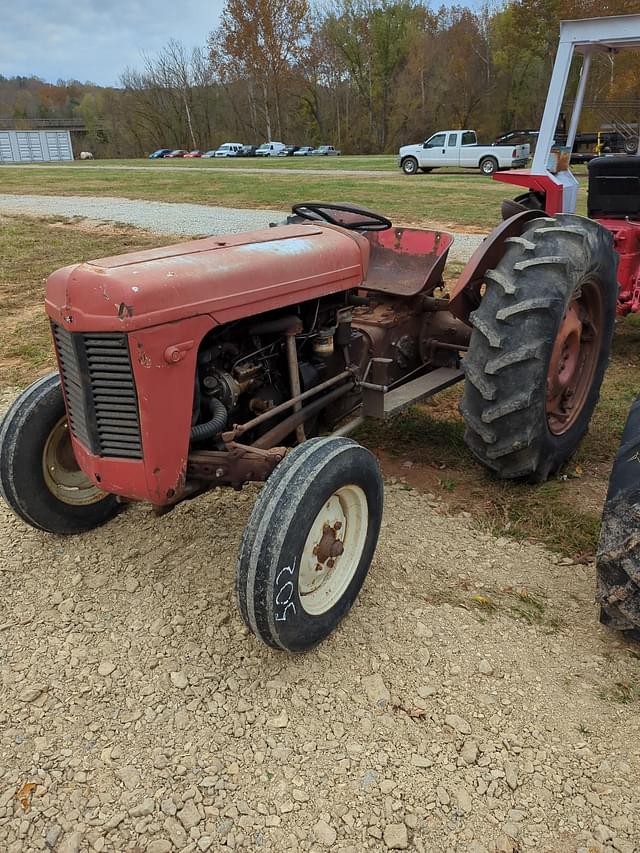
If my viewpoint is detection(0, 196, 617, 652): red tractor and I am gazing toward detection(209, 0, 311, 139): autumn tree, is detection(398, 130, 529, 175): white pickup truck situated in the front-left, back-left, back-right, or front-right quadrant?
front-right

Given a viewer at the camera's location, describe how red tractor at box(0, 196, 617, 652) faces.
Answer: facing the viewer and to the left of the viewer

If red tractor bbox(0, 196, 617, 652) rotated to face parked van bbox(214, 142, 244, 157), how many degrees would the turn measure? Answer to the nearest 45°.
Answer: approximately 135° to its right

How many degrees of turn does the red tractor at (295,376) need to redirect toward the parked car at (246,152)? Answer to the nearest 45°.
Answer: approximately 135° to its right

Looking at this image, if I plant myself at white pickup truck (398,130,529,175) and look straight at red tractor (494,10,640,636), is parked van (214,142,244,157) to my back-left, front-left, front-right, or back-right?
back-right

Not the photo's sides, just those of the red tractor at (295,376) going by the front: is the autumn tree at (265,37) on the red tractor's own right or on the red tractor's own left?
on the red tractor's own right

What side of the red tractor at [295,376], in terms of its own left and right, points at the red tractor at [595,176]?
back

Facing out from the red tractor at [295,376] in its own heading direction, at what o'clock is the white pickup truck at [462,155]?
The white pickup truck is roughly at 5 o'clock from the red tractor.

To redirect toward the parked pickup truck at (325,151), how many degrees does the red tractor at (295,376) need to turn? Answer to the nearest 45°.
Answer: approximately 135° to its right
